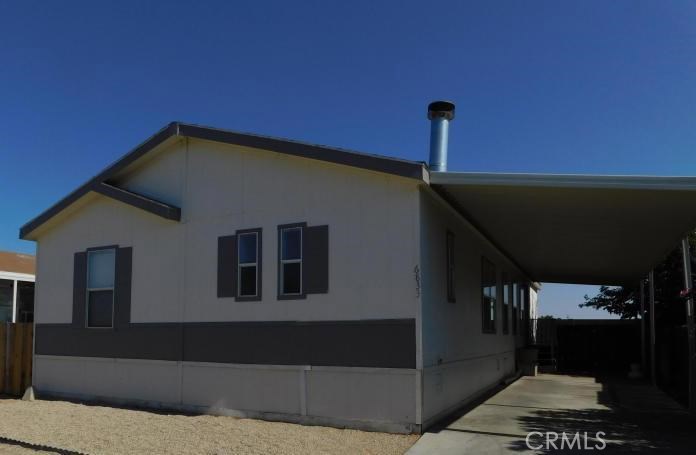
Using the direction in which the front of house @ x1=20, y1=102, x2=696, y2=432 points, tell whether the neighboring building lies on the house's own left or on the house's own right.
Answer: on the house's own right

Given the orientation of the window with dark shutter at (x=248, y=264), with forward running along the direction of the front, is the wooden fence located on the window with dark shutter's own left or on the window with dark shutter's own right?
on the window with dark shutter's own right

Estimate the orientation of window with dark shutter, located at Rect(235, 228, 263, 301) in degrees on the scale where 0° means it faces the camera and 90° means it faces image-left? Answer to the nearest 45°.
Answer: approximately 45°

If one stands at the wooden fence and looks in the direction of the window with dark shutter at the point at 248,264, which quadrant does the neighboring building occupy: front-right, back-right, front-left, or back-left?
back-left

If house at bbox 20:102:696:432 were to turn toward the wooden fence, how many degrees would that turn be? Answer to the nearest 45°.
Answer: approximately 90° to its right

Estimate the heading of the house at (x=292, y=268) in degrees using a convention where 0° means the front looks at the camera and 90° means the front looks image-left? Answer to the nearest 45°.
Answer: approximately 45°

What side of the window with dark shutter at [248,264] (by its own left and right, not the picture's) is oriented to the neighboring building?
right
